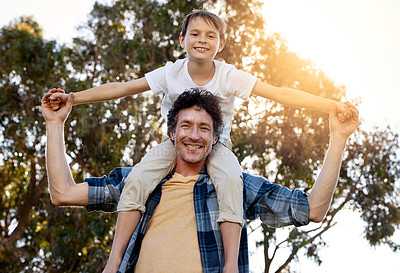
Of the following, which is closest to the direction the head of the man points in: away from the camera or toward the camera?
toward the camera

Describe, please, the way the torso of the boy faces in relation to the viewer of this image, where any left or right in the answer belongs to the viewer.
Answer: facing the viewer

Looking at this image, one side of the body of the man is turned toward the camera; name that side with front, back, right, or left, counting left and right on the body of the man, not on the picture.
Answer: front

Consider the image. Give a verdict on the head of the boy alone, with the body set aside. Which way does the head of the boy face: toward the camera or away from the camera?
toward the camera
